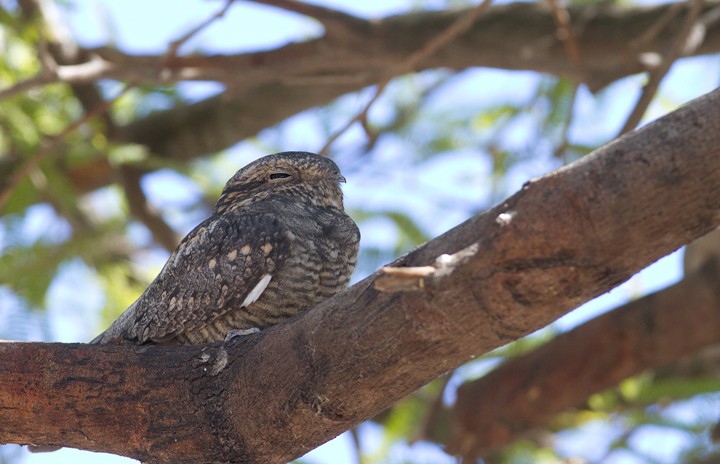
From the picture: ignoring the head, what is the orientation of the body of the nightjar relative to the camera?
to the viewer's right

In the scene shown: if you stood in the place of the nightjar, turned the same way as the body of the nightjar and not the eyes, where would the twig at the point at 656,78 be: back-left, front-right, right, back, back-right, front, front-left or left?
front

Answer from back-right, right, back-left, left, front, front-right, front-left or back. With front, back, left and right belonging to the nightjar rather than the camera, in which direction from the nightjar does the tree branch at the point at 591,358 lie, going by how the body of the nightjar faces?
front-left

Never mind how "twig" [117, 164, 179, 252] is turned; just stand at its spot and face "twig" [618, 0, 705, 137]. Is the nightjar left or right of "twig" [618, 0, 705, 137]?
right
